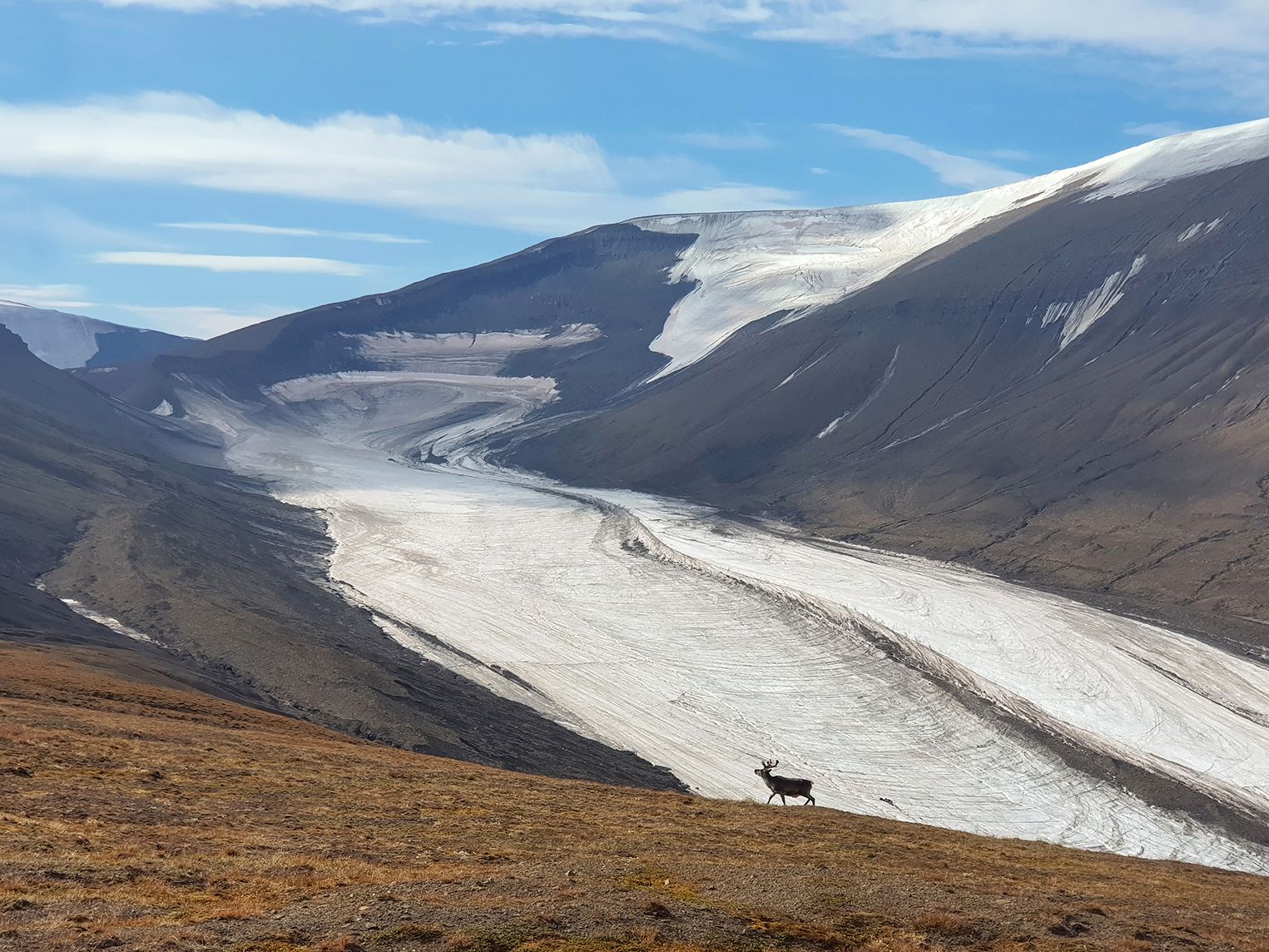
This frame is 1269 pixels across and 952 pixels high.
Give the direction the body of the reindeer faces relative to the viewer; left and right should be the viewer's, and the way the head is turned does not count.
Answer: facing to the left of the viewer
